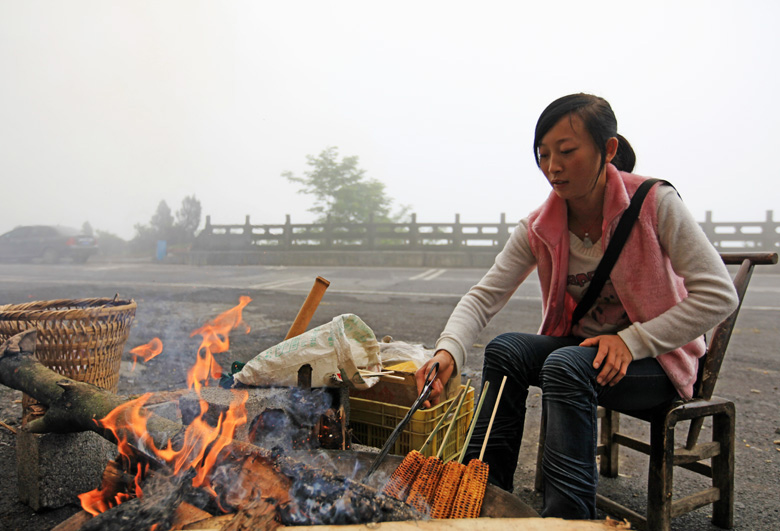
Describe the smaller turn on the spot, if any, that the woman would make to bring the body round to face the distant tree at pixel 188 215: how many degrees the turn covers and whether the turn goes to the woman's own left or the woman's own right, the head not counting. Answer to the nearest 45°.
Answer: approximately 90° to the woman's own right

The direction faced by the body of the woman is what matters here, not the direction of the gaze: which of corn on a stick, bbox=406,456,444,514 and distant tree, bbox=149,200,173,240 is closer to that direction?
the corn on a stick

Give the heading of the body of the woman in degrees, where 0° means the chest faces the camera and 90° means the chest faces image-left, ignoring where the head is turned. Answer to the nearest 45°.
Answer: approximately 45°

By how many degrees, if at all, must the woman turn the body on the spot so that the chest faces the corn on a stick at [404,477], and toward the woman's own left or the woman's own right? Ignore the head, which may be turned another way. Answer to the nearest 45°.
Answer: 0° — they already face it

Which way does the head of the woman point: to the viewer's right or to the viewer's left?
to the viewer's left

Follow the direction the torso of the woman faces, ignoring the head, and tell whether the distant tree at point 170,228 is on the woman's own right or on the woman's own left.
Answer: on the woman's own right

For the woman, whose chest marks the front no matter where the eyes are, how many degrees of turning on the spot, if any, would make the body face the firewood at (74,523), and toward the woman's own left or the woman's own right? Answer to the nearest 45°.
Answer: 0° — they already face it

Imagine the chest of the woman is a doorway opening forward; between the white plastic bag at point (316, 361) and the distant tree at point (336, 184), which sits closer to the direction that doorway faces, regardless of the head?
the white plastic bag

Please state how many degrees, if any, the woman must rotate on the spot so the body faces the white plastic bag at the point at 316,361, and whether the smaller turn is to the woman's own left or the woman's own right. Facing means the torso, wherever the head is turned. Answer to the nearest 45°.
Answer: approximately 45° to the woman's own right
